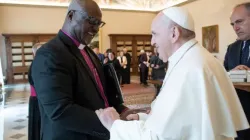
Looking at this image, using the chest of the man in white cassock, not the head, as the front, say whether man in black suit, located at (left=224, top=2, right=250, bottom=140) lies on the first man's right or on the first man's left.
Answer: on the first man's right

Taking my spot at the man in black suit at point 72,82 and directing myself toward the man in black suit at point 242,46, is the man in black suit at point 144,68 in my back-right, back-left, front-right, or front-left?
front-left

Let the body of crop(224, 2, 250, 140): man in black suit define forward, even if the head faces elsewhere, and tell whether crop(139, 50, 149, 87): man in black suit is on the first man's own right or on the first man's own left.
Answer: on the first man's own right

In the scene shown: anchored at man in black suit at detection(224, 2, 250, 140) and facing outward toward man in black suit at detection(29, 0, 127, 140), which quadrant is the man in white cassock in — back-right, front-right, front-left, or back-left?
front-left

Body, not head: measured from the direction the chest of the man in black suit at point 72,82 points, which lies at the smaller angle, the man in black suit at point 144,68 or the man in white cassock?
the man in white cassock

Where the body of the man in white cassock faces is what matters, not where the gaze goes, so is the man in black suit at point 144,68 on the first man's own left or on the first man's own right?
on the first man's own right

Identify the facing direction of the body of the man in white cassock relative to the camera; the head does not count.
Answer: to the viewer's left

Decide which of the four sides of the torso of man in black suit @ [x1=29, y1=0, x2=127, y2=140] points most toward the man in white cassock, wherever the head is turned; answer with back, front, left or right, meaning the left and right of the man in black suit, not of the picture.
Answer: front

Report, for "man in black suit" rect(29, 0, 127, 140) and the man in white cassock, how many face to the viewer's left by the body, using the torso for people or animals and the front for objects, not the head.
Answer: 1

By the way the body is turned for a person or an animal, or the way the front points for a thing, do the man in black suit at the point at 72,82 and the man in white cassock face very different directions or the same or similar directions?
very different directions

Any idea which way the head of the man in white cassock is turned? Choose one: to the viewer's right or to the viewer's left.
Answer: to the viewer's left

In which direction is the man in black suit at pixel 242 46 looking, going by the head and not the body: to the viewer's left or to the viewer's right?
to the viewer's left

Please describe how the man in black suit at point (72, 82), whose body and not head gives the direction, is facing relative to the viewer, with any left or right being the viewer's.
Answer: facing the viewer and to the right of the viewer
